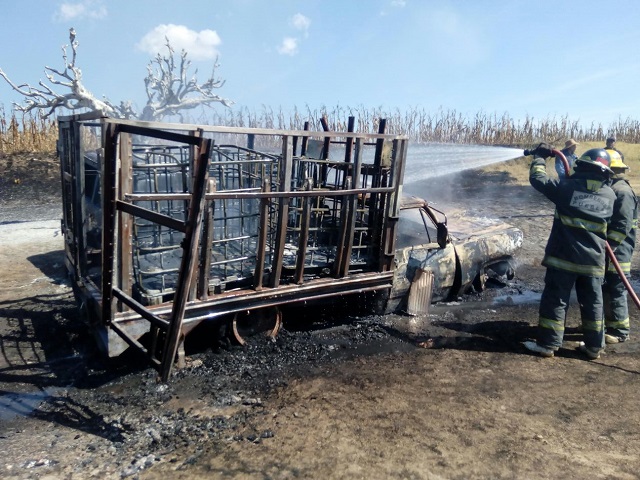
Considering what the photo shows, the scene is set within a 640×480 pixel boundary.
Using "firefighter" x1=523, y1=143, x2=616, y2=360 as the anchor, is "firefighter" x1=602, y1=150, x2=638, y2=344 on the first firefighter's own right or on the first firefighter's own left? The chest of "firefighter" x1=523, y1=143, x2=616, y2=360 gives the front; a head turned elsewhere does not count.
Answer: on the first firefighter's own right

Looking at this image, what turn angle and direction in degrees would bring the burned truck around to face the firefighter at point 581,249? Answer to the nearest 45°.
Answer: approximately 45° to its right

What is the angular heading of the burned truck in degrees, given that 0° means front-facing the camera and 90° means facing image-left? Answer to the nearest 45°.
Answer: approximately 225°

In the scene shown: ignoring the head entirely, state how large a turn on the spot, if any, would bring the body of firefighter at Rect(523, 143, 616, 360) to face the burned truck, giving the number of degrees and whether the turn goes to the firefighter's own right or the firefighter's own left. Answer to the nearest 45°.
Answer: approximately 90° to the firefighter's own left

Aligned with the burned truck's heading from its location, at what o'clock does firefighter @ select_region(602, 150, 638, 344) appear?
The firefighter is roughly at 1 o'clock from the burned truck.

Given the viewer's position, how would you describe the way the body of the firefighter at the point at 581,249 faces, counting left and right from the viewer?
facing away from the viewer and to the left of the viewer

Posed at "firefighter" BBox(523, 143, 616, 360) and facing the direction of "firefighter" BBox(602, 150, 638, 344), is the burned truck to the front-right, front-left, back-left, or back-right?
back-left

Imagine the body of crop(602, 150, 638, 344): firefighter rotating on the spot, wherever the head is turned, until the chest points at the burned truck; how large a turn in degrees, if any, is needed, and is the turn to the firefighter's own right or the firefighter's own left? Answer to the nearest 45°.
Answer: approximately 90° to the firefighter's own left

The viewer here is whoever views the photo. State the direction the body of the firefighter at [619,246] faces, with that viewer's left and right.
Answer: facing away from the viewer and to the left of the viewer
